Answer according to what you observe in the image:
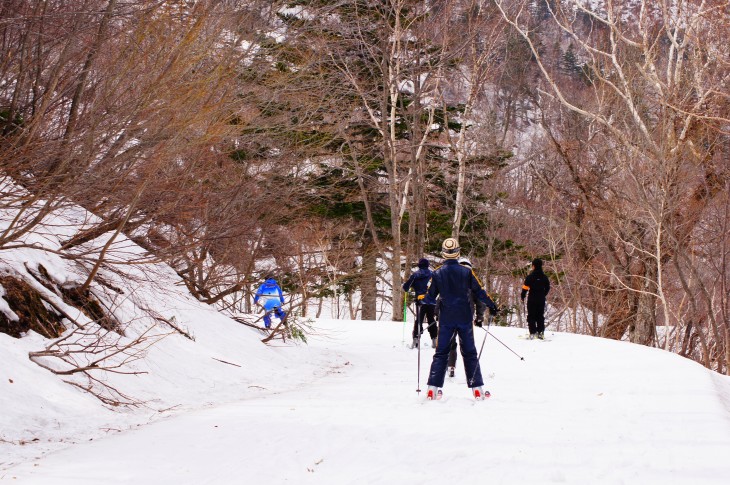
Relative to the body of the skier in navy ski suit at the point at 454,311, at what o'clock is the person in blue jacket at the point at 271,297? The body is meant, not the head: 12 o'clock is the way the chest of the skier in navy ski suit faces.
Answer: The person in blue jacket is roughly at 11 o'clock from the skier in navy ski suit.

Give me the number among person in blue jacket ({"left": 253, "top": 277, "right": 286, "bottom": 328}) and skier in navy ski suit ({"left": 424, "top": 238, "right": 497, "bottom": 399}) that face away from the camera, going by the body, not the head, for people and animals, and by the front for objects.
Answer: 2

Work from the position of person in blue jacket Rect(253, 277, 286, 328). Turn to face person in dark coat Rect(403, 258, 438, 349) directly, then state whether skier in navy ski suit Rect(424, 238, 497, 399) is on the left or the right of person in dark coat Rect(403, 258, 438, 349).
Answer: right

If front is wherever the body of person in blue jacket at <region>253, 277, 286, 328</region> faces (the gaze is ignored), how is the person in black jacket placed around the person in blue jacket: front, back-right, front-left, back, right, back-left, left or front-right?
right

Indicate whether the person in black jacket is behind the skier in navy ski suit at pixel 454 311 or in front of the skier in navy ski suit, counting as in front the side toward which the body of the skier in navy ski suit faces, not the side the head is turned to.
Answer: in front

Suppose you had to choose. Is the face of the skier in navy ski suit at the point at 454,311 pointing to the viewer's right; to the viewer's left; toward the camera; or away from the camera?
away from the camera

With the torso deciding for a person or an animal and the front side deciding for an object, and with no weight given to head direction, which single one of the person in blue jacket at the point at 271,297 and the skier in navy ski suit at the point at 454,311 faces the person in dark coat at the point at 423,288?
the skier in navy ski suit

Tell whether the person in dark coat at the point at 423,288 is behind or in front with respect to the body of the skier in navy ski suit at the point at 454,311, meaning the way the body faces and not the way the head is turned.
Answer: in front

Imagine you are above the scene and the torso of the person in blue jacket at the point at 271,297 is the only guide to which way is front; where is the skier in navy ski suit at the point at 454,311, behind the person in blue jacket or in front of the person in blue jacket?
behind

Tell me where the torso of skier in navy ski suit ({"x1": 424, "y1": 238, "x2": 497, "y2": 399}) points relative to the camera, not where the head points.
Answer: away from the camera

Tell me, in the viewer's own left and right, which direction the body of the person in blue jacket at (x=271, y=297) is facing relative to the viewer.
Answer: facing away from the viewer
